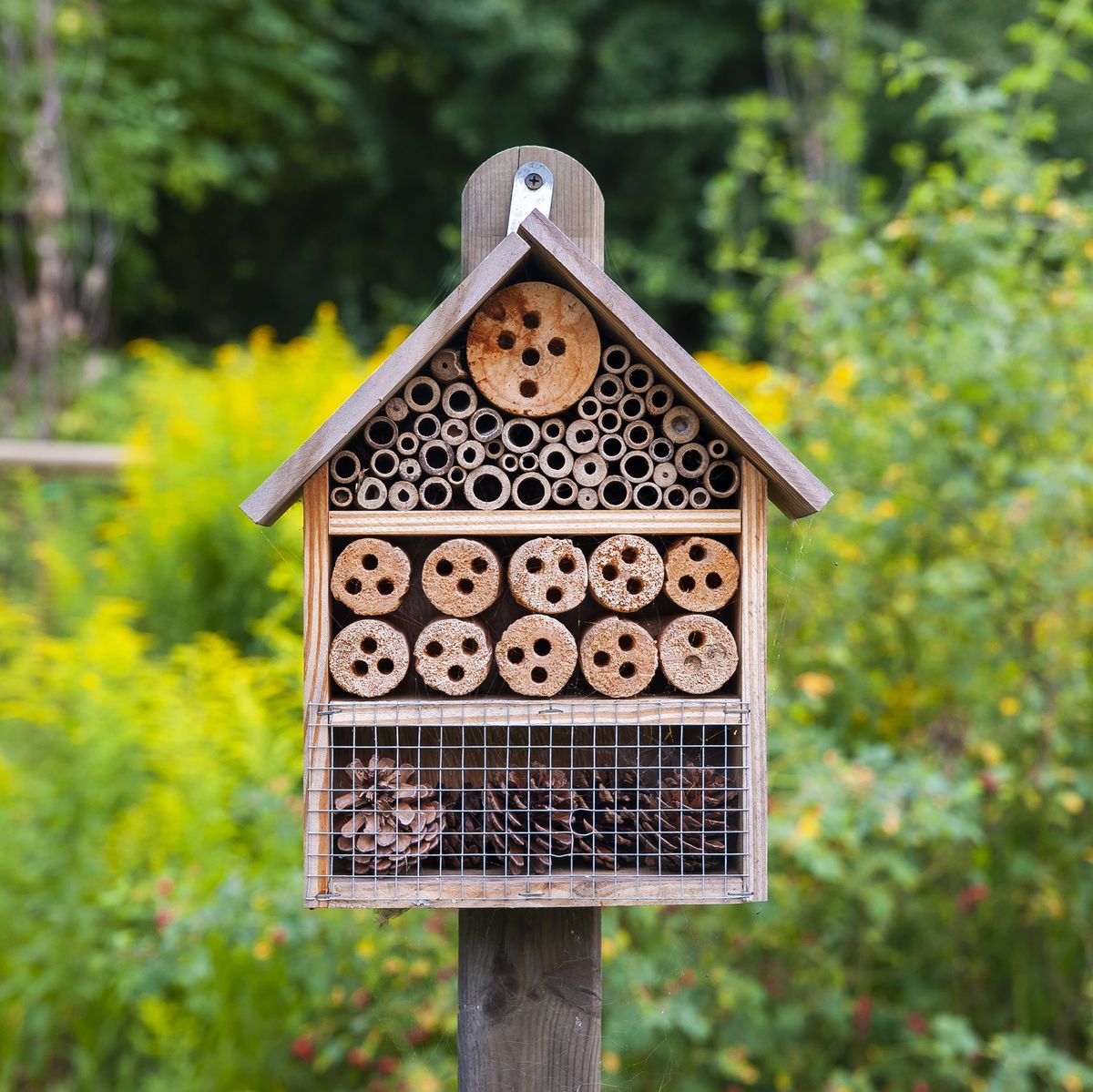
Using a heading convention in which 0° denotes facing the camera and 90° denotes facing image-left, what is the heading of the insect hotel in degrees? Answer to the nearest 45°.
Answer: approximately 0°
